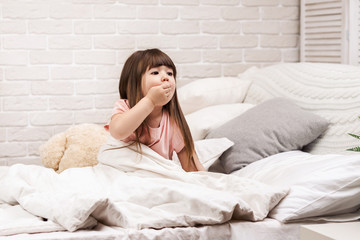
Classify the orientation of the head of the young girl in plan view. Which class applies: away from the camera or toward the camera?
toward the camera

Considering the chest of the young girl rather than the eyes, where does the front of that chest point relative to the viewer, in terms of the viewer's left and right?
facing the viewer and to the right of the viewer

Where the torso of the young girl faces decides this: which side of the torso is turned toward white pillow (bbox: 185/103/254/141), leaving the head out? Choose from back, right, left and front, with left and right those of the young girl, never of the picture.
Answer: left

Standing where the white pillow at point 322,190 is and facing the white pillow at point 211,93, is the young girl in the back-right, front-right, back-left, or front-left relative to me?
front-left
